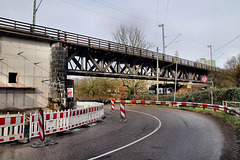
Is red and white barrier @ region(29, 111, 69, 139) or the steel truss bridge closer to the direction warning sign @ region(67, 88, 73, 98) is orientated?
the red and white barrier

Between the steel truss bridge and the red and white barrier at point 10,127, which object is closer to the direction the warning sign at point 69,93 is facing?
the red and white barrier

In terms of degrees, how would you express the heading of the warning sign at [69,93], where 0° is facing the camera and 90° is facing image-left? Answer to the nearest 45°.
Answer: approximately 0°

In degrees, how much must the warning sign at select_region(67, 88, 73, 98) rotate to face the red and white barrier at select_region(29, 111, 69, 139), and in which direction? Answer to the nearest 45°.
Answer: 0° — it already faces it

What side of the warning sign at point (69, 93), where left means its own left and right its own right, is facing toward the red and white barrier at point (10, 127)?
front
